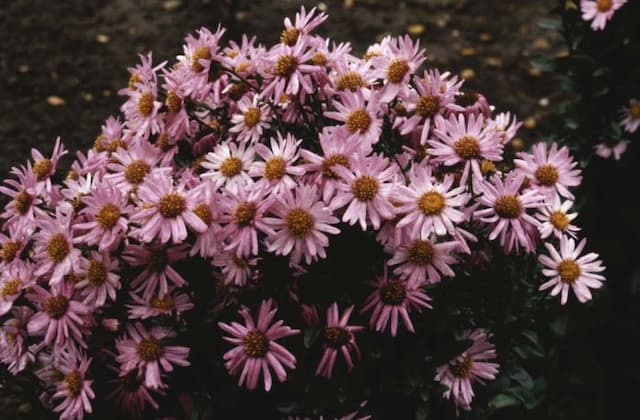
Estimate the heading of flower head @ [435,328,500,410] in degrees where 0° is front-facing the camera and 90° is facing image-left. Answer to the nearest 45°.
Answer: approximately 45°

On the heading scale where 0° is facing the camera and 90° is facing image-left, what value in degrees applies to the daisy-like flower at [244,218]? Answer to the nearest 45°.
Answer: approximately 0°

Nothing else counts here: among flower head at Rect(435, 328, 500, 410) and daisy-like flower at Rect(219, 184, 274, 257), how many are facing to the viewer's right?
0

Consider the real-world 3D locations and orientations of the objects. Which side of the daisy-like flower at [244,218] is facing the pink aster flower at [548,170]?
left

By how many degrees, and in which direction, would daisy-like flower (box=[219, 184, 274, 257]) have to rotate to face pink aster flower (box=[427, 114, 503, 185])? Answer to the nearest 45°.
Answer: approximately 90° to its left
